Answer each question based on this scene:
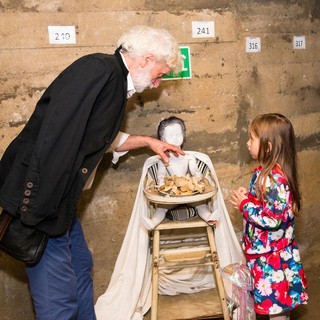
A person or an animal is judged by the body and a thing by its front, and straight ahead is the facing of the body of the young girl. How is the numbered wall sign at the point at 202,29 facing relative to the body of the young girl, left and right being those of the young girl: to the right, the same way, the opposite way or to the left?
to the left

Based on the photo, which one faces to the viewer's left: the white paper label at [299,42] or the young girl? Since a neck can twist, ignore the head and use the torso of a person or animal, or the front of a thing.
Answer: the young girl

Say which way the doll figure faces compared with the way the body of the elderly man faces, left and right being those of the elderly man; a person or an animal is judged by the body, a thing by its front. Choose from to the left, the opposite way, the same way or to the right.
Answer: to the right

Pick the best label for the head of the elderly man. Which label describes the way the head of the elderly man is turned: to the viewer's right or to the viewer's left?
to the viewer's right

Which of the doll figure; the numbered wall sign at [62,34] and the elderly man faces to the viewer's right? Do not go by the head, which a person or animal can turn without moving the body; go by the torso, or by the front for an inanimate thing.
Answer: the elderly man

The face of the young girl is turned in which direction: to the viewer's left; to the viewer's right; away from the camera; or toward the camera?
to the viewer's left

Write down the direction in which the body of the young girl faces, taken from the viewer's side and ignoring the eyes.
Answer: to the viewer's left

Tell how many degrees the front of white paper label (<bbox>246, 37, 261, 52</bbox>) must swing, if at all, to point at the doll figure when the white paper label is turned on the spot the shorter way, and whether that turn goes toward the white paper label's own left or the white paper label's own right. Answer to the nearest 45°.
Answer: approximately 45° to the white paper label's own right
